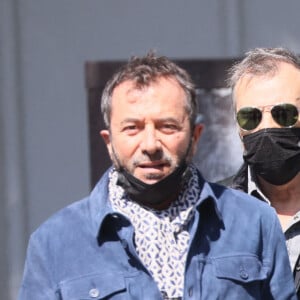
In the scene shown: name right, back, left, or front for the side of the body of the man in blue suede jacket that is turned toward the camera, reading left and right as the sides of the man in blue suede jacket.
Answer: front

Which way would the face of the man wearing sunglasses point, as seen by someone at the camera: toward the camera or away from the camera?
toward the camera

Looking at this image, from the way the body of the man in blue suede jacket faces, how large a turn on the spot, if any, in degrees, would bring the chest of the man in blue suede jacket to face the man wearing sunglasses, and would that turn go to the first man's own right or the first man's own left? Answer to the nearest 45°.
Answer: approximately 135° to the first man's own left

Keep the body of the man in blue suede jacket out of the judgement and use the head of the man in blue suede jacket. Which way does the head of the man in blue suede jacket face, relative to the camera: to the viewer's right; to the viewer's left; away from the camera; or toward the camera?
toward the camera
